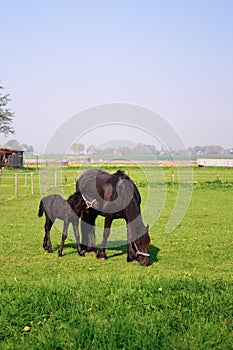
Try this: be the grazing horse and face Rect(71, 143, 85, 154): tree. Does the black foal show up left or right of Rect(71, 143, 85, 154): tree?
left

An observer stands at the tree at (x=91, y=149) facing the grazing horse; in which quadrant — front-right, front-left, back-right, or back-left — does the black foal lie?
front-right

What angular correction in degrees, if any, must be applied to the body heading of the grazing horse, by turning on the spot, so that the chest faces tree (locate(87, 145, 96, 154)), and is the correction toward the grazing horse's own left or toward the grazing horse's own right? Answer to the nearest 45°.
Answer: approximately 180°

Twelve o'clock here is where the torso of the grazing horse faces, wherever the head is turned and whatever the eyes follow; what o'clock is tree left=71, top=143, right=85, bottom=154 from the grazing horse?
The tree is roughly at 7 o'clock from the grazing horse.

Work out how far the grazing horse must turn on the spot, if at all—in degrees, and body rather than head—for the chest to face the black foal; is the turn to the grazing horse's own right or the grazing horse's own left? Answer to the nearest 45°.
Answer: approximately 180°
